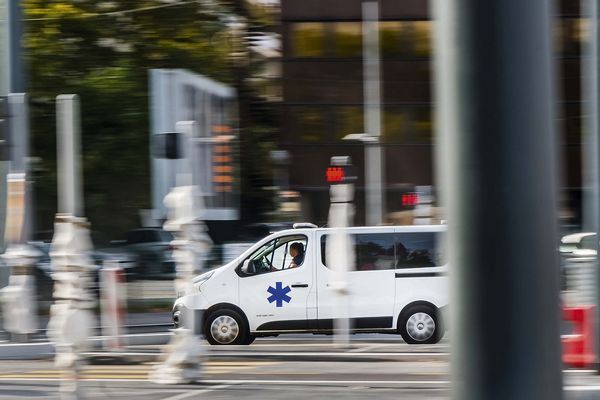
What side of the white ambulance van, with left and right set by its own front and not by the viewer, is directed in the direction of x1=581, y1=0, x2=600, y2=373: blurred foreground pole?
left

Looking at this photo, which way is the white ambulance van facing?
to the viewer's left

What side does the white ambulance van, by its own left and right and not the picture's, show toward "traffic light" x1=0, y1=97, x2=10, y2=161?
front

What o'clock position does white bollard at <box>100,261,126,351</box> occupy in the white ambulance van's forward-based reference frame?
The white bollard is roughly at 12 o'clock from the white ambulance van.

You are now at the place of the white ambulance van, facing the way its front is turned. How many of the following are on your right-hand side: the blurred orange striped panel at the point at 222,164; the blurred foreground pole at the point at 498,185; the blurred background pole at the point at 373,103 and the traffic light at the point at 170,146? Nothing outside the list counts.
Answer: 2

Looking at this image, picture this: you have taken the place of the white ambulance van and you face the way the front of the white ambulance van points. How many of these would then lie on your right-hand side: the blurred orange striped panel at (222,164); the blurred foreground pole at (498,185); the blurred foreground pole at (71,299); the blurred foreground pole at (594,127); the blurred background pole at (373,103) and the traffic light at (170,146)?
2

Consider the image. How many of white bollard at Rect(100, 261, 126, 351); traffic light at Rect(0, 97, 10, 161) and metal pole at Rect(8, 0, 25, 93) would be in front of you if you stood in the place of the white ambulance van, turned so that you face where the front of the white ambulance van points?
3

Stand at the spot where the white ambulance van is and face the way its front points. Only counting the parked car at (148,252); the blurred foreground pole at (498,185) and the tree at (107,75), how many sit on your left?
1

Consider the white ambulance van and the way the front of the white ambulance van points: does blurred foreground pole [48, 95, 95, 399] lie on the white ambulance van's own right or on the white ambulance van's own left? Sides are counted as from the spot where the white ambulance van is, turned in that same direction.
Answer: on the white ambulance van's own left
